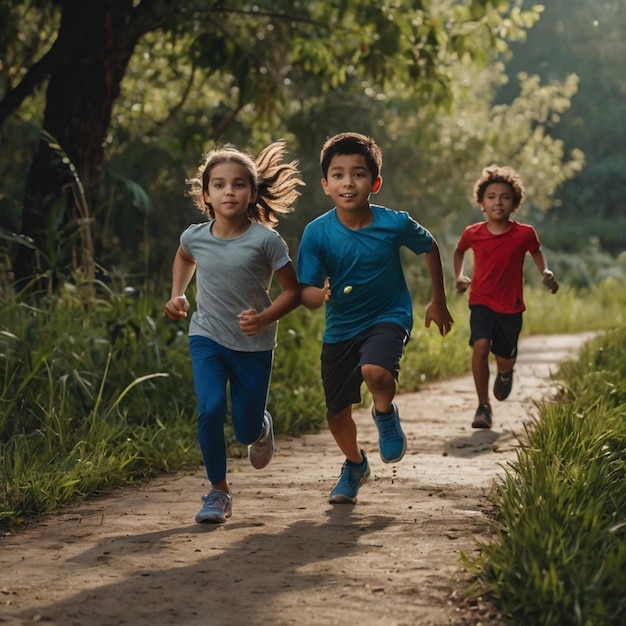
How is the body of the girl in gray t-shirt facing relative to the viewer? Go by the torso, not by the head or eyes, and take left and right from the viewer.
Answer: facing the viewer

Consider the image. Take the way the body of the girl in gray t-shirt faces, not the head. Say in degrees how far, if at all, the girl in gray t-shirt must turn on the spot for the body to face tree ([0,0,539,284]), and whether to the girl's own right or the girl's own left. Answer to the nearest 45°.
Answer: approximately 180°

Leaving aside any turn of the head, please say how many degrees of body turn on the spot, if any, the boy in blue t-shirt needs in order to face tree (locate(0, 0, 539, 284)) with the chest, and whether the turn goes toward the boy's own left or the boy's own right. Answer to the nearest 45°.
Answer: approximately 180°

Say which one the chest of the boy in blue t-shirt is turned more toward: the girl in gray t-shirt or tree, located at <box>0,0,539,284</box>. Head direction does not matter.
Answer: the girl in gray t-shirt

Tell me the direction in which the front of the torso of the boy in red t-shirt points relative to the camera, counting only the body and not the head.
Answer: toward the camera

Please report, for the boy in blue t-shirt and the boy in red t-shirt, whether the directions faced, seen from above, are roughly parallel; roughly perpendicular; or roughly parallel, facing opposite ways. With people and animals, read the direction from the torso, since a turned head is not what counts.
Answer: roughly parallel

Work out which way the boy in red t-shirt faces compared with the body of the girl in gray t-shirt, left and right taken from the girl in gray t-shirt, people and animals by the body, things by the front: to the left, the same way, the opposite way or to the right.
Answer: the same way

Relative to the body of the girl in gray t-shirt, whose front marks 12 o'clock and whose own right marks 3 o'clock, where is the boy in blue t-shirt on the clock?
The boy in blue t-shirt is roughly at 9 o'clock from the girl in gray t-shirt.

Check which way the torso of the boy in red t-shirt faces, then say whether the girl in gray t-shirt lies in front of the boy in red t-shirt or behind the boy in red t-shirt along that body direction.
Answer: in front

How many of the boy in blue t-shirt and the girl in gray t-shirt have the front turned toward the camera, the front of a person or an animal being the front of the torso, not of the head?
2

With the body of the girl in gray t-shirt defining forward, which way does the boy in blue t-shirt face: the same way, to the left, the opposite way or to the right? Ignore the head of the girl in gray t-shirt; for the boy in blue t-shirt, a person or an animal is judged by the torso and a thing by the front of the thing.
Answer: the same way

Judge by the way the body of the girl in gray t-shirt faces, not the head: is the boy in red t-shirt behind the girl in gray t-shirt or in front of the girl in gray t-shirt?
behind

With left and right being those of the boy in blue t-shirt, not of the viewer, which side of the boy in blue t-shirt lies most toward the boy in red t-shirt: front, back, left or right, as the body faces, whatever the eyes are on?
back

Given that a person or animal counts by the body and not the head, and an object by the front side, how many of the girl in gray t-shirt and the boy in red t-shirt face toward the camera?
2

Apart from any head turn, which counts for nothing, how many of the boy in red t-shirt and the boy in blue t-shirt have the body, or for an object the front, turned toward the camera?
2

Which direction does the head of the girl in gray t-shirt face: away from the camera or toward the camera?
toward the camera

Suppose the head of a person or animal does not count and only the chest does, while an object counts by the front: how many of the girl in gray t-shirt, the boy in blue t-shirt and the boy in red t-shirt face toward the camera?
3

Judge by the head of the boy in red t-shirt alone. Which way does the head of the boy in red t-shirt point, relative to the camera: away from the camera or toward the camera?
toward the camera
